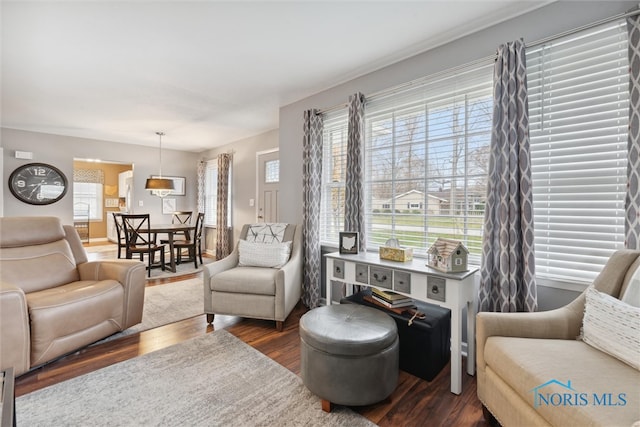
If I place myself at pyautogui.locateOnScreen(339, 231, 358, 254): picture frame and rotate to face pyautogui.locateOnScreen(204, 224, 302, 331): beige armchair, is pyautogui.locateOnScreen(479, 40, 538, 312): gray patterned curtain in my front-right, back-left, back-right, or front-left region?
back-left

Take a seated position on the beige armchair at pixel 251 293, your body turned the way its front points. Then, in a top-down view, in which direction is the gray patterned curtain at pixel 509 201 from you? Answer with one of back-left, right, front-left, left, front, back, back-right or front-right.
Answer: left

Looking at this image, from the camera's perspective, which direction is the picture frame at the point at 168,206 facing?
toward the camera

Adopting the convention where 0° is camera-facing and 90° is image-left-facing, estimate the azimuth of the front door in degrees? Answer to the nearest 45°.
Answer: approximately 45°

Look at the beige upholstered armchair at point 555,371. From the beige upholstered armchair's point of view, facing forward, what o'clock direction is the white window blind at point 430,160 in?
The white window blind is roughly at 3 o'clock from the beige upholstered armchair.

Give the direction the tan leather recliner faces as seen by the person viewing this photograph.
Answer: facing the viewer and to the right of the viewer

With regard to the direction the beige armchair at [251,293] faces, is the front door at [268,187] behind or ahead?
behind

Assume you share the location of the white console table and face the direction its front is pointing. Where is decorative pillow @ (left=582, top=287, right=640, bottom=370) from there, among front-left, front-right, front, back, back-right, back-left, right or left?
left

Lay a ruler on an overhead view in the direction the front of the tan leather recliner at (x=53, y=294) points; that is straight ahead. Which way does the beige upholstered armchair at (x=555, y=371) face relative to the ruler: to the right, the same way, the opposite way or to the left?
the opposite way

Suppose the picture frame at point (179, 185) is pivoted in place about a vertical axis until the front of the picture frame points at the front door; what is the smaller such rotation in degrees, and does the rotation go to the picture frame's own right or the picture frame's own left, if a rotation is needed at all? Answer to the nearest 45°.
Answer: approximately 45° to the picture frame's own left

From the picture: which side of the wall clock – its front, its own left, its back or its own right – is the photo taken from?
front

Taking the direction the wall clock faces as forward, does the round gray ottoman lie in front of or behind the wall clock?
in front

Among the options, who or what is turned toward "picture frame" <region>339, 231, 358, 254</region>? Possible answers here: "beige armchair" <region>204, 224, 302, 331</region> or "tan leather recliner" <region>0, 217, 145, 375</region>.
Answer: the tan leather recliner

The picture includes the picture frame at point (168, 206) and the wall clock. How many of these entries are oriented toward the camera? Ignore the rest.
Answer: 2

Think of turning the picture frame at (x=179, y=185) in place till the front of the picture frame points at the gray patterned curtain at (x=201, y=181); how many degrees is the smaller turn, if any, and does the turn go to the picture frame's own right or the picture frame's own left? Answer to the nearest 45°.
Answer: approximately 45° to the picture frame's own left

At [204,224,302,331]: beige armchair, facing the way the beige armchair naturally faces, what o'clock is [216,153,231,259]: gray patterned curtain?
The gray patterned curtain is roughly at 4 o'clock from the beige armchair.
